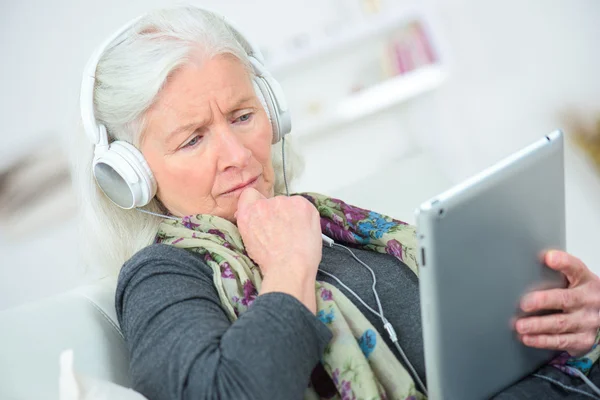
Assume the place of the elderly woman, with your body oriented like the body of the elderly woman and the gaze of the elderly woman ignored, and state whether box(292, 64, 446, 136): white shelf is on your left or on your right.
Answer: on your left

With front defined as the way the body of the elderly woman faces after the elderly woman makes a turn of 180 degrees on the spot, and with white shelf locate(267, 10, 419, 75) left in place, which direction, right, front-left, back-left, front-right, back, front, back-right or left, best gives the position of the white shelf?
front-right

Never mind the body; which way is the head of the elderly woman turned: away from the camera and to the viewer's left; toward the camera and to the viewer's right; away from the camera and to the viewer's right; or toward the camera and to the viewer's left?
toward the camera and to the viewer's right

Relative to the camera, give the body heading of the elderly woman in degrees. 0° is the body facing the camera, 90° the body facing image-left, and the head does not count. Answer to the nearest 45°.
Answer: approximately 315°
